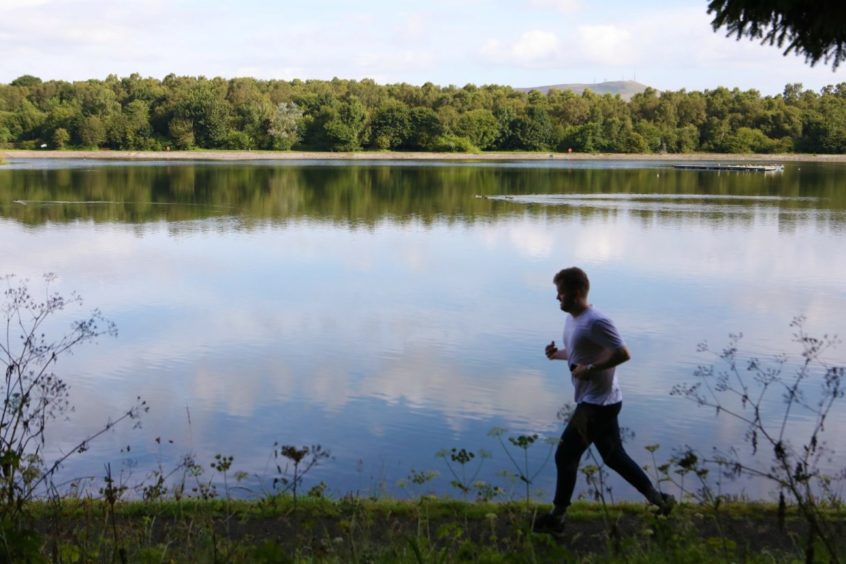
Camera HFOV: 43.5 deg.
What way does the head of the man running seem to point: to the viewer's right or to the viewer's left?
to the viewer's left

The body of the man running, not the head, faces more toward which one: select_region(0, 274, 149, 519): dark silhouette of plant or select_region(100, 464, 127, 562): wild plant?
the dark silhouette of plant

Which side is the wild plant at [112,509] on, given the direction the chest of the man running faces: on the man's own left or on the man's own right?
on the man's own left

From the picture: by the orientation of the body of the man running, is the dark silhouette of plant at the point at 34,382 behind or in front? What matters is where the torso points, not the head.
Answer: in front

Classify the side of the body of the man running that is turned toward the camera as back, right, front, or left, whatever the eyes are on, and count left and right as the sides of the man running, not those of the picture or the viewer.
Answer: left
